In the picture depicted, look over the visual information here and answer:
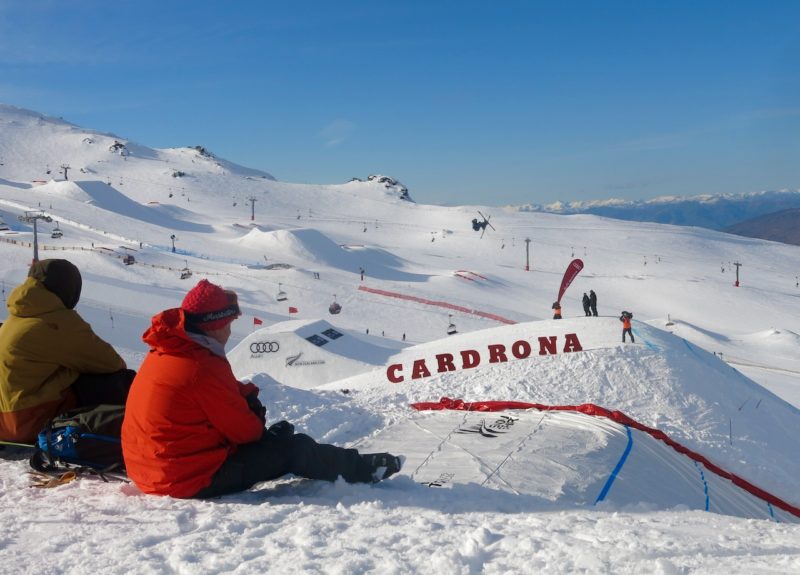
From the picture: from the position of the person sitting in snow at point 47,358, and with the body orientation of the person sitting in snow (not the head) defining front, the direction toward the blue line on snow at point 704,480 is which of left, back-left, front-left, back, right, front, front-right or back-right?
front-right

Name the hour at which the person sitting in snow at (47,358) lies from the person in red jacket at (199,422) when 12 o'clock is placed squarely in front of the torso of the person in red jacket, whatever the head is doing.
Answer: The person sitting in snow is roughly at 9 o'clock from the person in red jacket.

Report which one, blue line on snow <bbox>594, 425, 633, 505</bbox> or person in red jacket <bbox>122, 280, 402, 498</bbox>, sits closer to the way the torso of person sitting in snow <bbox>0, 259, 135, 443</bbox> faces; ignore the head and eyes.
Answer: the blue line on snow

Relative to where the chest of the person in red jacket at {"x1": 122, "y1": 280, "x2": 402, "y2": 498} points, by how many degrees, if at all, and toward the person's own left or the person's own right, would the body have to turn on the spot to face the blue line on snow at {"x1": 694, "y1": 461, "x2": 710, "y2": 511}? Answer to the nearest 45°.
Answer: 0° — they already face it

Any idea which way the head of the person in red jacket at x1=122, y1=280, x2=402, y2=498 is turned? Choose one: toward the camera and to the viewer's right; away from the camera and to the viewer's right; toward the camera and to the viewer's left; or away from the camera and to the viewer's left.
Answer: away from the camera and to the viewer's right

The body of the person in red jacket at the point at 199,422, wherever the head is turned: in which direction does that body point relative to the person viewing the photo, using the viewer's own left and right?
facing away from the viewer and to the right of the viewer

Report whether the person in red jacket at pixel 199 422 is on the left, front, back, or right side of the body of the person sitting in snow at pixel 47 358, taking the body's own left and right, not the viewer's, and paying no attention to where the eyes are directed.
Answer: right

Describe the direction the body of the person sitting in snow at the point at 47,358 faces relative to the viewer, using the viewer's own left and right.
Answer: facing away from the viewer and to the right of the viewer

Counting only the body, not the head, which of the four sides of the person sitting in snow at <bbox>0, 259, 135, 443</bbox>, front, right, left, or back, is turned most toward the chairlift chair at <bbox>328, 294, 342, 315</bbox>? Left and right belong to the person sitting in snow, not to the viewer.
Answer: front

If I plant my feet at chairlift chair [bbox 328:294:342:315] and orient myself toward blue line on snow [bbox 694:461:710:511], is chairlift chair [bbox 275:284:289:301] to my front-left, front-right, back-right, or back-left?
back-right

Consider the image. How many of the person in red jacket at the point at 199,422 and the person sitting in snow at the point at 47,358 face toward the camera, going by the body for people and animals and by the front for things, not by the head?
0

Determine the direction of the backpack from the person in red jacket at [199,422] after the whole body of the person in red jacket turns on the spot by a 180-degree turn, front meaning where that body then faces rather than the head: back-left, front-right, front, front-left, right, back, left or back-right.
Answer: right
